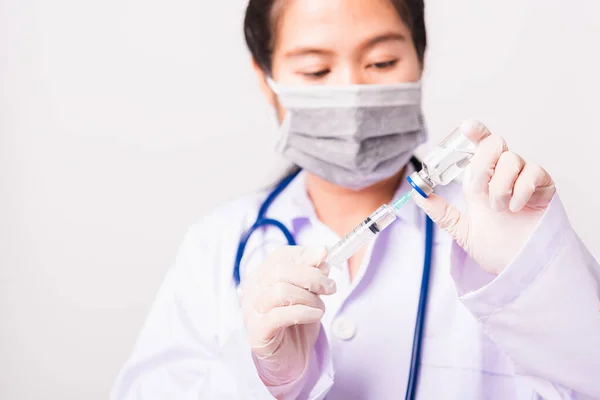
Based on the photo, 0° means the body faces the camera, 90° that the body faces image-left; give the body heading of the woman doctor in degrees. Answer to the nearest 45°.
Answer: approximately 0°
